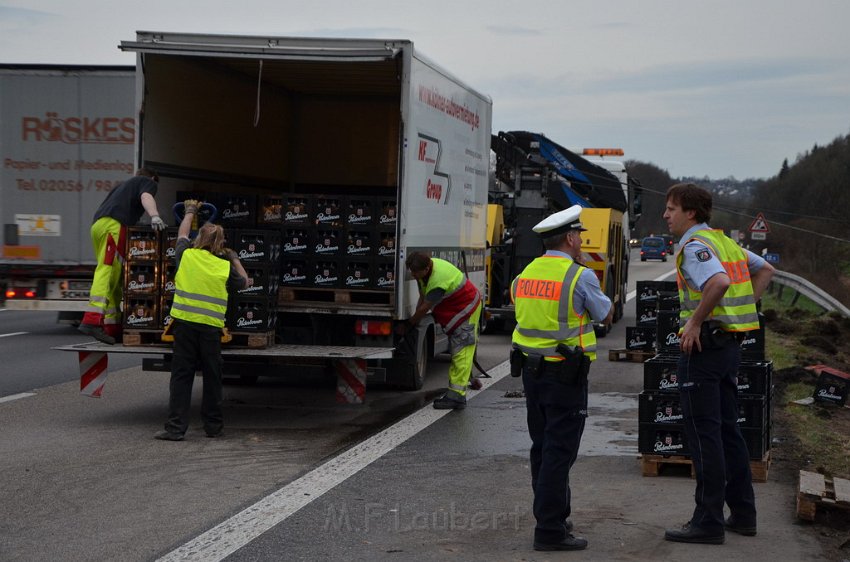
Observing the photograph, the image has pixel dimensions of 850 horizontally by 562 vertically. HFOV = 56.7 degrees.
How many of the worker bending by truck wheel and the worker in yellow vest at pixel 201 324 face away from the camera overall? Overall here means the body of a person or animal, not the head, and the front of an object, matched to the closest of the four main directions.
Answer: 1

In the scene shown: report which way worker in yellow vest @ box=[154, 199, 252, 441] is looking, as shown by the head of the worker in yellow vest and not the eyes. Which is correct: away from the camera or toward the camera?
away from the camera

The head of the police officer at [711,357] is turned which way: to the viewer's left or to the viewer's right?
to the viewer's left

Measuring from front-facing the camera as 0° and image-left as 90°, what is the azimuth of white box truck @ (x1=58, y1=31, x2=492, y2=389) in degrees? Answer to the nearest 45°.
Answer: approximately 225°

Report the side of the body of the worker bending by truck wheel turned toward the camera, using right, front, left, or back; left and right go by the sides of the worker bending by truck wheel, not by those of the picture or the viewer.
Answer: left

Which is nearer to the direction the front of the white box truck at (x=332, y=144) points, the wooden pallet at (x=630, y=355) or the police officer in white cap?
the wooden pallet

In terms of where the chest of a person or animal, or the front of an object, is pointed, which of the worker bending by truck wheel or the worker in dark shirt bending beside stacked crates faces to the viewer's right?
the worker in dark shirt bending beside stacked crates

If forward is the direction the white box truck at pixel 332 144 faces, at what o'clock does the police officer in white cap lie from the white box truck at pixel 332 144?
The police officer in white cap is roughly at 4 o'clock from the white box truck.

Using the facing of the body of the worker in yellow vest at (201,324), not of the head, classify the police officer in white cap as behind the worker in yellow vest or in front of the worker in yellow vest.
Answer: behind

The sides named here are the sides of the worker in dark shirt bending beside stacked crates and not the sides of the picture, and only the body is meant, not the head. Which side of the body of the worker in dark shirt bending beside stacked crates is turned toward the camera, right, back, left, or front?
right
